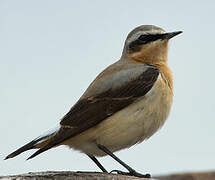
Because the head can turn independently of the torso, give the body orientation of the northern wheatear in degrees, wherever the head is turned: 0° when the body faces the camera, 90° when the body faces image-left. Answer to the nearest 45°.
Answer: approximately 270°
